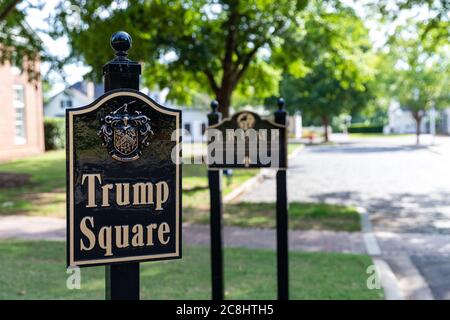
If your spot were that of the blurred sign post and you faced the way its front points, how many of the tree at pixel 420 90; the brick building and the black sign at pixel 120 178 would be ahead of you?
1

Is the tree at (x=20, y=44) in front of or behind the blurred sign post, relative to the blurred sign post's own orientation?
behind

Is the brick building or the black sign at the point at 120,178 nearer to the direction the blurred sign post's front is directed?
the black sign

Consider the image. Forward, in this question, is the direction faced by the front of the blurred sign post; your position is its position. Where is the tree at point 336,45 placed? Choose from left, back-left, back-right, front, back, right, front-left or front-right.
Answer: back

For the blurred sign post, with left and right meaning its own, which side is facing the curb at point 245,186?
back

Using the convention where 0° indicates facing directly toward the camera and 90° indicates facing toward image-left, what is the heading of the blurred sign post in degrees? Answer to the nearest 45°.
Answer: approximately 0°

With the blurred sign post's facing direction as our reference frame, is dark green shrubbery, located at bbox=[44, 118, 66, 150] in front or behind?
behind

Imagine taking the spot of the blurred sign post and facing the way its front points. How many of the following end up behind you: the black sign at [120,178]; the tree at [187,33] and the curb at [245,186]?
2

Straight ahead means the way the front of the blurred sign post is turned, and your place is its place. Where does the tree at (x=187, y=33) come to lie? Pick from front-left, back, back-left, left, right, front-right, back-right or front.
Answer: back

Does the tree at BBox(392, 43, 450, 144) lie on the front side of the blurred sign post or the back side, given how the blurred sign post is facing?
on the back side

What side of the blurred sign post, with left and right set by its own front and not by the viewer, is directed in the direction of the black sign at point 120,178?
front

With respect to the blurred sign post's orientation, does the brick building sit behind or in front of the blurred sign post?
behind
